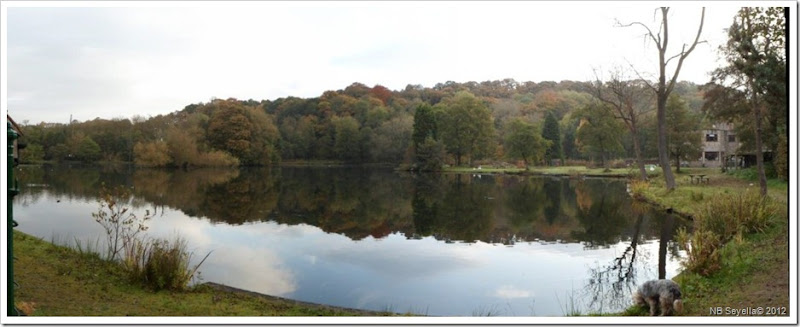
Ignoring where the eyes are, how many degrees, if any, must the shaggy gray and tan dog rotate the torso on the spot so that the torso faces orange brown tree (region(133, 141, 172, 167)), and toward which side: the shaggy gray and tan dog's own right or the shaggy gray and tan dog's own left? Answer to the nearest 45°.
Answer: approximately 45° to the shaggy gray and tan dog's own right

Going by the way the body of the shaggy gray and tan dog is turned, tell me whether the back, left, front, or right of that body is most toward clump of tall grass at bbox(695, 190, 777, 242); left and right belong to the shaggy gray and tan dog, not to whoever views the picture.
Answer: right

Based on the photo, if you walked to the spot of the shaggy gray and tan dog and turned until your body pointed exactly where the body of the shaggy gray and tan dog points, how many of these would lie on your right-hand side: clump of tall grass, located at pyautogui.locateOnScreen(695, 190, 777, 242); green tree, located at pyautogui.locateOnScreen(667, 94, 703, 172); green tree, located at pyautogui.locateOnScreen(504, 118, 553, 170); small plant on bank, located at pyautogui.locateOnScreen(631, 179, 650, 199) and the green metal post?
4

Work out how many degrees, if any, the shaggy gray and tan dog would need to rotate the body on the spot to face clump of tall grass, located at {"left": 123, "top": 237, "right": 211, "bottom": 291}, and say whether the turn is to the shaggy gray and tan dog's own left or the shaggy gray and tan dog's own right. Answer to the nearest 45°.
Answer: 0° — it already faces it

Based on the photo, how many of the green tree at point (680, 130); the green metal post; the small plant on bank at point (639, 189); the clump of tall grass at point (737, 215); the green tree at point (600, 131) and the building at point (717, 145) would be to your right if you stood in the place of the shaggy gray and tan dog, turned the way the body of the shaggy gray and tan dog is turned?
5

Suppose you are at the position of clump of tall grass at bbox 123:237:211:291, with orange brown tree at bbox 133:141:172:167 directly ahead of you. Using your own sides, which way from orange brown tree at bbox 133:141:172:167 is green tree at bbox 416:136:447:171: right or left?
right

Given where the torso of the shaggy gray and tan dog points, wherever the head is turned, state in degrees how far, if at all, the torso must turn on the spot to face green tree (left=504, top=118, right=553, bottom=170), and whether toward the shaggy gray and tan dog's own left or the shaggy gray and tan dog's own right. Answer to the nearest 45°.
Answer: approximately 90° to the shaggy gray and tan dog's own right

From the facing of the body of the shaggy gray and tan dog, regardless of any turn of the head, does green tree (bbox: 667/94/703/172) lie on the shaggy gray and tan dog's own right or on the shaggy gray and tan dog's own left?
on the shaggy gray and tan dog's own right

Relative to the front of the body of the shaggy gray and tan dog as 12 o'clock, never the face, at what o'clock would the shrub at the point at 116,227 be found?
The shrub is roughly at 12 o'clock from the shaggy gray and tan dog.

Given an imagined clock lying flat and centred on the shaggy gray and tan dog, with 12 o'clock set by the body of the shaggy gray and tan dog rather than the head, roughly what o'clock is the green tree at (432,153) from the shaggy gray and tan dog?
The green tree is roughly at 2 o'clock from the shaggy gray and tan dog.

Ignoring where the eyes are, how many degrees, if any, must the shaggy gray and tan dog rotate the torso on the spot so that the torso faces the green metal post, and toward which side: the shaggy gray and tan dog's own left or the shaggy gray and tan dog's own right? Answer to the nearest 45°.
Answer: approximately 45° to the shaggy gray and tan dog's own left

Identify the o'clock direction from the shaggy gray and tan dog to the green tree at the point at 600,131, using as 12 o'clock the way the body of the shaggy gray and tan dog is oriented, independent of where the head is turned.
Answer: The green tree is roughly at 3 o'clock from the shaggy gray and tan dog.

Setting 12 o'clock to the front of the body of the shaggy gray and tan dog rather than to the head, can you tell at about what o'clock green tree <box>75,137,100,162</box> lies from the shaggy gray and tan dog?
The green tree is roughly at 1 o'clock from the shaggy gray and tan dog.

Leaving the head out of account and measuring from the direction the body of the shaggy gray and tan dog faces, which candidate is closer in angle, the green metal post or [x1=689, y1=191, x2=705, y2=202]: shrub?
the green metal post

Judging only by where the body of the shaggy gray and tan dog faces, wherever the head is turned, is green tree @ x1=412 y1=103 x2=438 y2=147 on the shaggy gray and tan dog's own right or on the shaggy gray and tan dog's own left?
on the shaggy gray and tan dog's own right

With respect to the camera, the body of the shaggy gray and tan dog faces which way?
to the viewer's left
